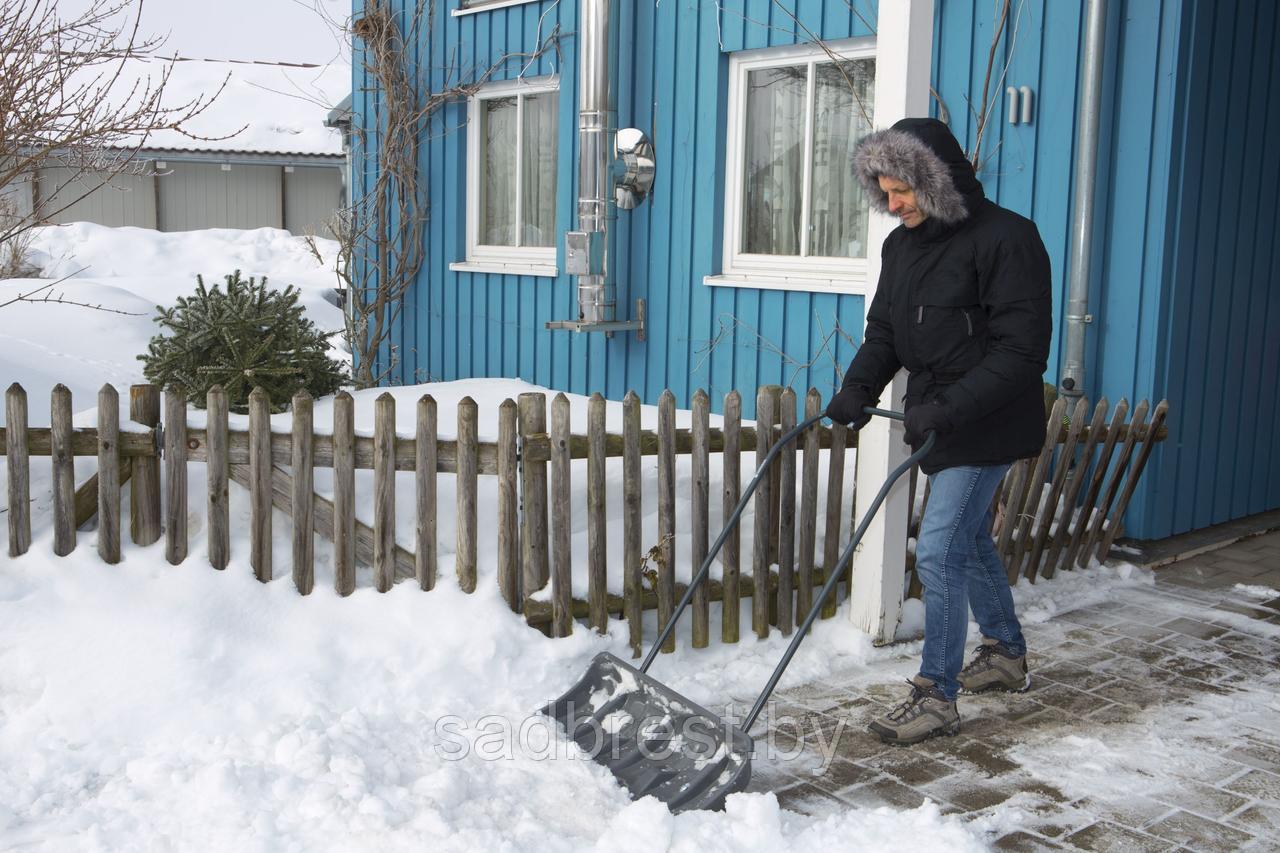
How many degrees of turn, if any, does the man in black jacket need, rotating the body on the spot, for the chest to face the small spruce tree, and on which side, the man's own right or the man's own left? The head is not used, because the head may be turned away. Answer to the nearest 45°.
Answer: approximately 90° to the man's own right

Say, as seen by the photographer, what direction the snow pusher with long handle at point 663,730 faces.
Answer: facing the viewer and to the left of the viewer

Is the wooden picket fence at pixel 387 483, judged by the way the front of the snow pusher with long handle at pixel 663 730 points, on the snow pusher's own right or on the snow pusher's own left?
on the snow pusher's own right

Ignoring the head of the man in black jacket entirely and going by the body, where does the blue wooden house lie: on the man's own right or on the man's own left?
on the man's own right

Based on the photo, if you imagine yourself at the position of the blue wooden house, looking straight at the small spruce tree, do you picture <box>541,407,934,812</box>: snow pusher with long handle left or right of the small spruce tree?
left

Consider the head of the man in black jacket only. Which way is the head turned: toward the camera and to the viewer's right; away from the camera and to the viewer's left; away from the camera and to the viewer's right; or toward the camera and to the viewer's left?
toward the camera and to the viewer's left

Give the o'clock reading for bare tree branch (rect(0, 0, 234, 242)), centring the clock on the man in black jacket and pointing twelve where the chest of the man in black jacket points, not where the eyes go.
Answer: The bare tree branch is roughly at 2 o'clock from the man in black jacket.
